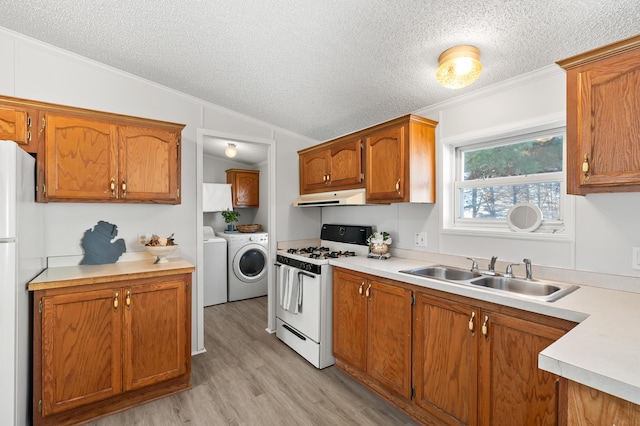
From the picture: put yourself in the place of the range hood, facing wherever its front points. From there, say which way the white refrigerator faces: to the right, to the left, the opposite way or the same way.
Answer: to the left

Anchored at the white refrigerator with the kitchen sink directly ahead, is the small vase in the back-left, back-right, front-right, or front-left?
front-left

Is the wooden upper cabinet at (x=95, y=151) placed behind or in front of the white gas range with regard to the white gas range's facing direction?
in front

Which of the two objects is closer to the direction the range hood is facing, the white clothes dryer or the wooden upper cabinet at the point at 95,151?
the wooden upper cabinet

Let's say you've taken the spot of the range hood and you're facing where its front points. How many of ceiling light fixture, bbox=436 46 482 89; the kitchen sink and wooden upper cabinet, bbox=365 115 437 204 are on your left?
3

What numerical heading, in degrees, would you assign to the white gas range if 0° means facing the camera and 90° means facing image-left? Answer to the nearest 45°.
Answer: approximately 45°

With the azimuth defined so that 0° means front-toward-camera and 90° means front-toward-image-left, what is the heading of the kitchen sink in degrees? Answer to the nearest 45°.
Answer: approximately 45°

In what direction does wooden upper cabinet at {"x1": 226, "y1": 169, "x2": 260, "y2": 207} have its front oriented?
toward the camera

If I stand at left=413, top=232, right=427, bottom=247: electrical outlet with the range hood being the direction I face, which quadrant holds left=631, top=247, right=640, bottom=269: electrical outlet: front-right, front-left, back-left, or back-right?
back-left

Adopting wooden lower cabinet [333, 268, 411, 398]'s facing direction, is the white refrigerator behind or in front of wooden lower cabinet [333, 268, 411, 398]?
in front

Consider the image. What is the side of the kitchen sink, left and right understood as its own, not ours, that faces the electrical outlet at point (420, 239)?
right

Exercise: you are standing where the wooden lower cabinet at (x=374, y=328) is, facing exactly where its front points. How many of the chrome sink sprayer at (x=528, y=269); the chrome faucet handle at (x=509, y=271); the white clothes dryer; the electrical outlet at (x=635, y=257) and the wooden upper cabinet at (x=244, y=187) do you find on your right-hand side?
2
